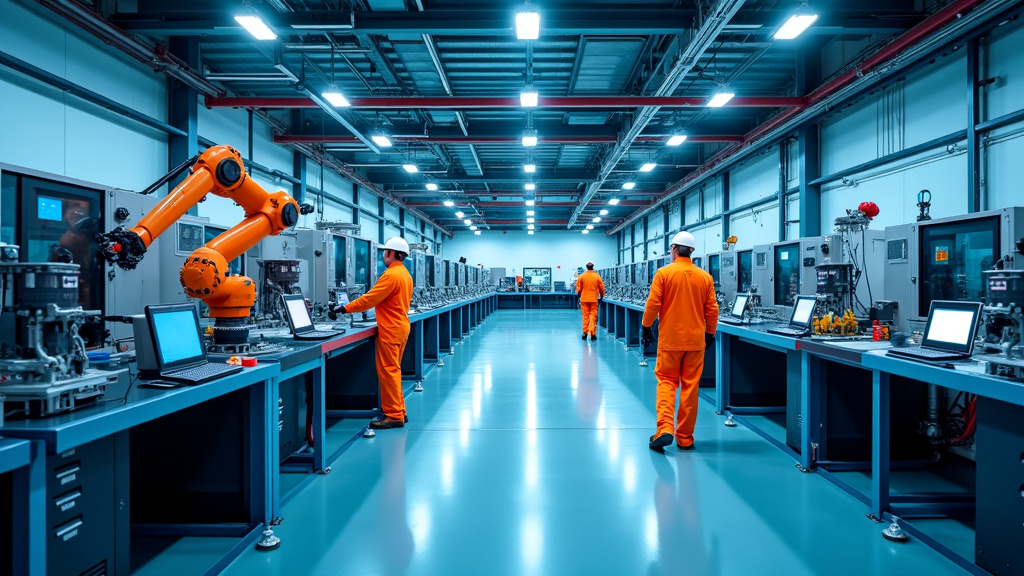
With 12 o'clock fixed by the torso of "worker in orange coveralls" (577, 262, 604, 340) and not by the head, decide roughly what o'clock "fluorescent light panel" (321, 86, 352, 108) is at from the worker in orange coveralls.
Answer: The fluorescent light panel is roughly at 7 o'clock from the worker in orange coveralls.

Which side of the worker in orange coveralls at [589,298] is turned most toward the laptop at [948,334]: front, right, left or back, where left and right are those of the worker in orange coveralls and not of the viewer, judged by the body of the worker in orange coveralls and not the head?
back

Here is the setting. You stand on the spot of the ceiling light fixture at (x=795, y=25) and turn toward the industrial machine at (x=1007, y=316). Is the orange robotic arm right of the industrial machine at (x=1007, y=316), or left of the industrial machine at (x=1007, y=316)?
right

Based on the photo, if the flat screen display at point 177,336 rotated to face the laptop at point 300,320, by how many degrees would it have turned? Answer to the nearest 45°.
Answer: approximately 90° to its left

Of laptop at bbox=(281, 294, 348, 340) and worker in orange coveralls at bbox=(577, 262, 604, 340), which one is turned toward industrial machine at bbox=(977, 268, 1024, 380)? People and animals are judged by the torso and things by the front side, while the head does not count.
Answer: the laptop

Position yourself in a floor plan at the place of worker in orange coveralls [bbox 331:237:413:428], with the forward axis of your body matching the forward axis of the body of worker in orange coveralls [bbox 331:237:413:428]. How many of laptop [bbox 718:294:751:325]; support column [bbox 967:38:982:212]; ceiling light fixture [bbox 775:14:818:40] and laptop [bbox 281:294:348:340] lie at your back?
3

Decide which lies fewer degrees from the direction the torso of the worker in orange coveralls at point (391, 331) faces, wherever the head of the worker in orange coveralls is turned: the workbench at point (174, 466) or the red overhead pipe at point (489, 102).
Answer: the workbench

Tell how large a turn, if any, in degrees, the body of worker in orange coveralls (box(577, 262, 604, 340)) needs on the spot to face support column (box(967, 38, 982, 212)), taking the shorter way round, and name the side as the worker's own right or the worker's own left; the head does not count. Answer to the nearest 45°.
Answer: approximately 135° to the worker's own right

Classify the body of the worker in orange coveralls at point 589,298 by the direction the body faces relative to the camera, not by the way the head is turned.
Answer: away from the camera

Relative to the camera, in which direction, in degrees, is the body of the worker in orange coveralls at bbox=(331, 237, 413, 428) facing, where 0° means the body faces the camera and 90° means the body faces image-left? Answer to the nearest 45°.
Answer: approximately 90°
